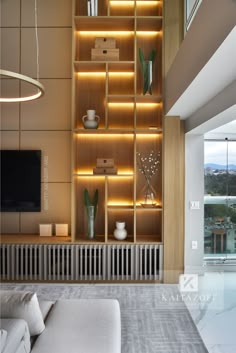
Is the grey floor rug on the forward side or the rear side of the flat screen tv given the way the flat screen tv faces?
on the forward side

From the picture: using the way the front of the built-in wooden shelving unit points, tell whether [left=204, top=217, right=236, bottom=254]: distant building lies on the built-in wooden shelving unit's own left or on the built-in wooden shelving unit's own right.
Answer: on the built-in wooden shelving unit's own left

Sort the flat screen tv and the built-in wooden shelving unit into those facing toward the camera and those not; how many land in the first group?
2

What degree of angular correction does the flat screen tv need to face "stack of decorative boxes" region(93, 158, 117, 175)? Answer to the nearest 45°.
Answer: approximately 45° to its left

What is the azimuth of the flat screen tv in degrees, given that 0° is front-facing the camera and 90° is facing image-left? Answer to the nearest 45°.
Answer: approximately 0°

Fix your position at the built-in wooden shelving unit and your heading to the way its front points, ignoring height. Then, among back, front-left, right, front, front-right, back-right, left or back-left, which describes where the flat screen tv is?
right

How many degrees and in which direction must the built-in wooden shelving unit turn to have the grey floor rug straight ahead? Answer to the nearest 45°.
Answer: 0° — it already faces it

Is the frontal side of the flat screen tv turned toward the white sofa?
yes

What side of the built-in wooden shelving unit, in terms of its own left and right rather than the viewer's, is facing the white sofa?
front

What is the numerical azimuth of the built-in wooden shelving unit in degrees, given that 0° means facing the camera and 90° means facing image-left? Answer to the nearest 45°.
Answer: approximately 0°
